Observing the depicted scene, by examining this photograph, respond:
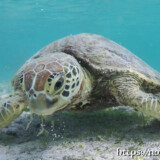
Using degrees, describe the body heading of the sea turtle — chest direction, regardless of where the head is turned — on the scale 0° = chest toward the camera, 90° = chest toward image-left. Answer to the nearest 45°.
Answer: approximately 45°
